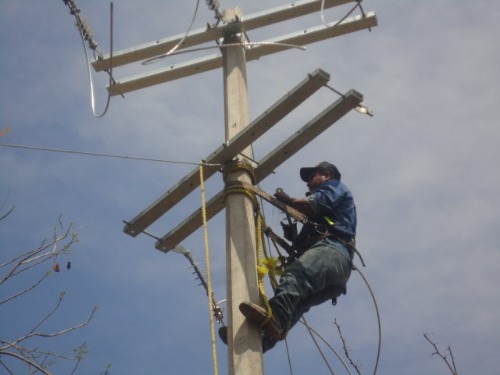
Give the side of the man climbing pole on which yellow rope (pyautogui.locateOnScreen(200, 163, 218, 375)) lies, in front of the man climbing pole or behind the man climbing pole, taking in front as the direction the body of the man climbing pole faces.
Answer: in front

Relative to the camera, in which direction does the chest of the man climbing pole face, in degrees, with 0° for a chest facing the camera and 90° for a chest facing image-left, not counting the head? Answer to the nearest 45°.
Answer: approximately 90°
